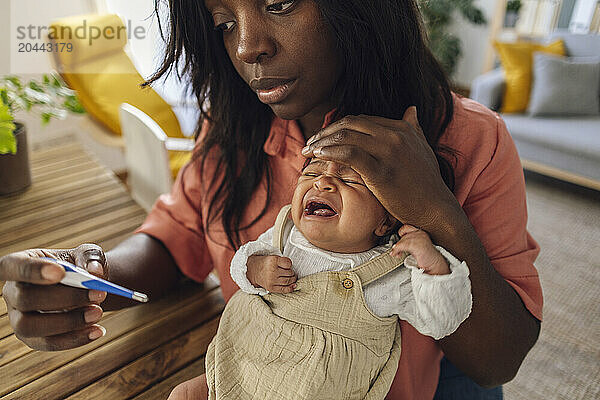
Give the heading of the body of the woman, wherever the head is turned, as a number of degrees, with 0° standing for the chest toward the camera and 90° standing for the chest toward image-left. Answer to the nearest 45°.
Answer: approximately 45°

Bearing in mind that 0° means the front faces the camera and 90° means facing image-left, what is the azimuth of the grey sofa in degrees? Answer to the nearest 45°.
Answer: approximately 45°

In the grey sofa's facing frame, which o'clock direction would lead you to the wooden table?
The wooden table is roughly at 11 o'clock from the grey sofa.

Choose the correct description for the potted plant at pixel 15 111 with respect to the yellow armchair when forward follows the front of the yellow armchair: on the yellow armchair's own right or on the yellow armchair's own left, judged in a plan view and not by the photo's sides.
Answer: on the yellow armchair's own right

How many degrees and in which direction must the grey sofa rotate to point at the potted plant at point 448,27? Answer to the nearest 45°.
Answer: approximately 90° to its right

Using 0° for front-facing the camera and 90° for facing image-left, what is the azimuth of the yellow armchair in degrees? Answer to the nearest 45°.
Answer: approximately 315°
